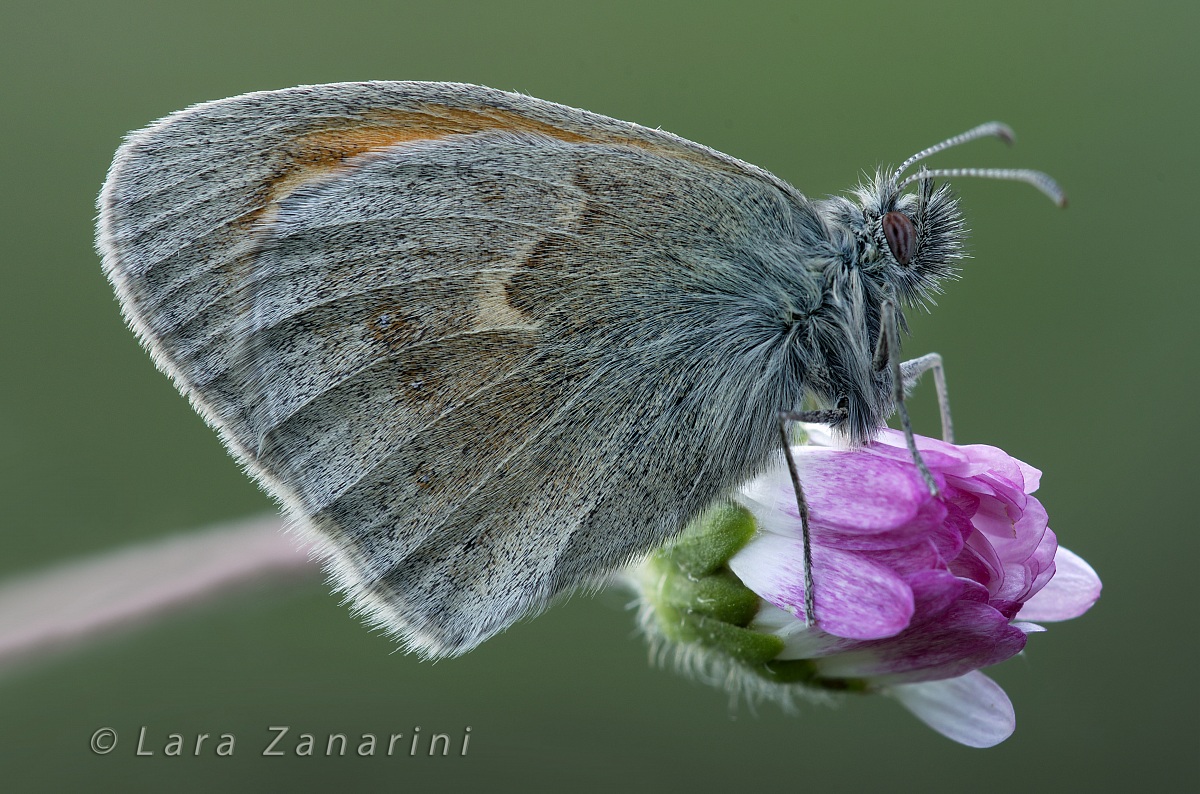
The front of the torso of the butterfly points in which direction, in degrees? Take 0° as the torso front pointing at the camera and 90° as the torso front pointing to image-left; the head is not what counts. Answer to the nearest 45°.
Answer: approximately 270°
